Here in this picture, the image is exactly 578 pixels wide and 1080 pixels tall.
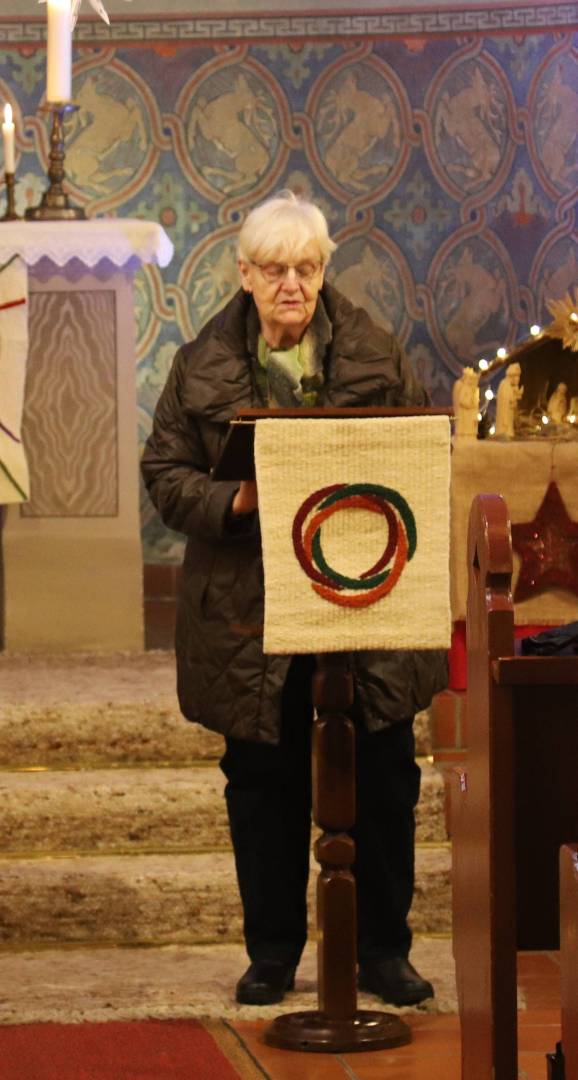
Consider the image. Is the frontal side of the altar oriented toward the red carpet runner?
yes

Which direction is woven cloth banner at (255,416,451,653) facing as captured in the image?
toward the camera

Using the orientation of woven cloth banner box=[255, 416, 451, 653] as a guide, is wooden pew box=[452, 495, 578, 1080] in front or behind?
in front

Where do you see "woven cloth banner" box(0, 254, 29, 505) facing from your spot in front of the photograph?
facing the viewer

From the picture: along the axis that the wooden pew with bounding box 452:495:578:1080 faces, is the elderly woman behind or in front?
in front

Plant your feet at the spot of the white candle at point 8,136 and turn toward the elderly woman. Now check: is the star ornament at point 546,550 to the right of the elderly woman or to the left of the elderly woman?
left

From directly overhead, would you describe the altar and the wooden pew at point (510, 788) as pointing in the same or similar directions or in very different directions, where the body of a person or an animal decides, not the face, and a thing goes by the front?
very different directions

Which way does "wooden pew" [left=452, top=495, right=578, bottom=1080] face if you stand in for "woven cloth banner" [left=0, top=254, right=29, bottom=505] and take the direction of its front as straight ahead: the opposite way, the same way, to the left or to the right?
the opposite way

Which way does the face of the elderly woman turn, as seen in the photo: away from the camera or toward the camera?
toward the camera

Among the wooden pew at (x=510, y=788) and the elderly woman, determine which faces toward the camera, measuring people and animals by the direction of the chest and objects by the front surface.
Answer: the elderly woman

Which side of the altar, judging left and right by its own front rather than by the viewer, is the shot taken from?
front

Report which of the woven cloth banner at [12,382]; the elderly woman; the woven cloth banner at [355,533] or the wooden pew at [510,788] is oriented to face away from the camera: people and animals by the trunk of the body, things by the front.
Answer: the wooden pew

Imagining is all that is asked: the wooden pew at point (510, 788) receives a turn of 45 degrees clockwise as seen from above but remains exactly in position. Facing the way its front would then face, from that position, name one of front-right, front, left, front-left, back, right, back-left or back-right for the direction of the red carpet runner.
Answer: left
